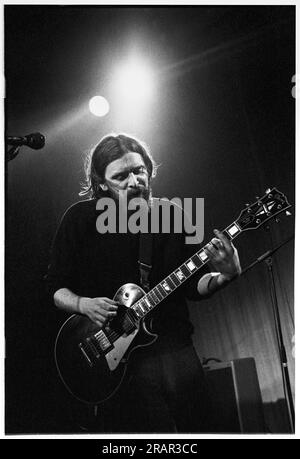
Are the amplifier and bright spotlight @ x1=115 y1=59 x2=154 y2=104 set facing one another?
no

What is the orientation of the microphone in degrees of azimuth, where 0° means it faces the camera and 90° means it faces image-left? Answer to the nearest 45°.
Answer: approximately 270°

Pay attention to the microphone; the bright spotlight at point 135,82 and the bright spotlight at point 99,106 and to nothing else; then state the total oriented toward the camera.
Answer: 2

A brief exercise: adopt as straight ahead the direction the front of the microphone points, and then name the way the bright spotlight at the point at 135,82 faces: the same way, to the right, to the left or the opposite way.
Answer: to the right

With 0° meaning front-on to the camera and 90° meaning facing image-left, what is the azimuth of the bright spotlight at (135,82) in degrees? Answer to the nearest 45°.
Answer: approximately 0°

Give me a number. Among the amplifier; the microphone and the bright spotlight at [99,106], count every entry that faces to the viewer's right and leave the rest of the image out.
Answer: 1

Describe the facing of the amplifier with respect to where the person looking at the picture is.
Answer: facing the viewer and to the left of the viewer

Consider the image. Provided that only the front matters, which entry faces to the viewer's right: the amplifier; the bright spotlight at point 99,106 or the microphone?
the microphone
